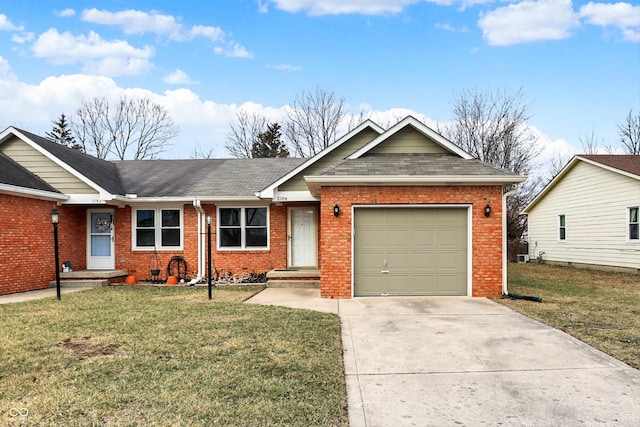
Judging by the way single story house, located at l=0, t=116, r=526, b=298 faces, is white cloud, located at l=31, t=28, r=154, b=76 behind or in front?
behind

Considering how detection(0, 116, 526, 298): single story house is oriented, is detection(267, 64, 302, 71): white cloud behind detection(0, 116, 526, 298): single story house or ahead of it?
behind

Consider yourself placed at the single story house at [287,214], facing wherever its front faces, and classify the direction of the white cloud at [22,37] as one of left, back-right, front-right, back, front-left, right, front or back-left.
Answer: back-right

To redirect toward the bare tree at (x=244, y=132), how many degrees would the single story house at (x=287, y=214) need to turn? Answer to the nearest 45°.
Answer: approximately 180°

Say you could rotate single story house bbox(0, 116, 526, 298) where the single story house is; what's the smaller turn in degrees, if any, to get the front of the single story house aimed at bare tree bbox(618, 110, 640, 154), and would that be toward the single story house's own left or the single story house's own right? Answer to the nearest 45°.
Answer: approximately 135° to the single story house's own left

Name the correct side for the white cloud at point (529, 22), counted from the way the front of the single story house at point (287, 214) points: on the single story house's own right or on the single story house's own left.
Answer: on the single story house's own left

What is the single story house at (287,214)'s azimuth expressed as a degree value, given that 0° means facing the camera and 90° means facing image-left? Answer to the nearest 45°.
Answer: approximately 0°

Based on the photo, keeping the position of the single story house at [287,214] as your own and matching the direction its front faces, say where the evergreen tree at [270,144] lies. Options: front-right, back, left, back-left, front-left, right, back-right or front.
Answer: back

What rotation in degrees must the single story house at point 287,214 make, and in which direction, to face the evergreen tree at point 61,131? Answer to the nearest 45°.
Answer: approximately 135° to its right

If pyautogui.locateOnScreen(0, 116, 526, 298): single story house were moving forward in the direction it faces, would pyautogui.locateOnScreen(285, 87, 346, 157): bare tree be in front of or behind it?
behind
